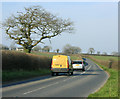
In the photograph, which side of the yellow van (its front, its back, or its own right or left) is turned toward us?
back
